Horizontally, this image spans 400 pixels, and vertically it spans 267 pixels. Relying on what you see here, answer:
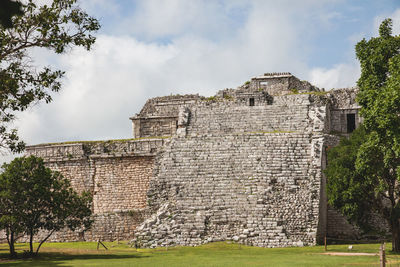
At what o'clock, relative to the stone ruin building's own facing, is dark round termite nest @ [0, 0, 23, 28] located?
The dark round termite nest is roughly at 12 o'clock from the stone ruin building.

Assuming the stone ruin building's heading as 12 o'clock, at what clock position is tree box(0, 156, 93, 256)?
The tree is roughly at 2 o'clock from the stone ruin building.

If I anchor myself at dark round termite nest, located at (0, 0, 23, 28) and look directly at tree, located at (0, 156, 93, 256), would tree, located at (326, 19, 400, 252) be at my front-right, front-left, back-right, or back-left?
front-right

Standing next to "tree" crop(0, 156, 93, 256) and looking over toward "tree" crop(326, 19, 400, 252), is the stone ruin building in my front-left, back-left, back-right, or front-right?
front-left

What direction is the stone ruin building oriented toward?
toward the camera

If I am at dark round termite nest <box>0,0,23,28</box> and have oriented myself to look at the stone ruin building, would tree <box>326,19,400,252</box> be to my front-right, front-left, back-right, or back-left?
front-right

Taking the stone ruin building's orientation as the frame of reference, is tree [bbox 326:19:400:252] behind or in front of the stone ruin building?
in front
